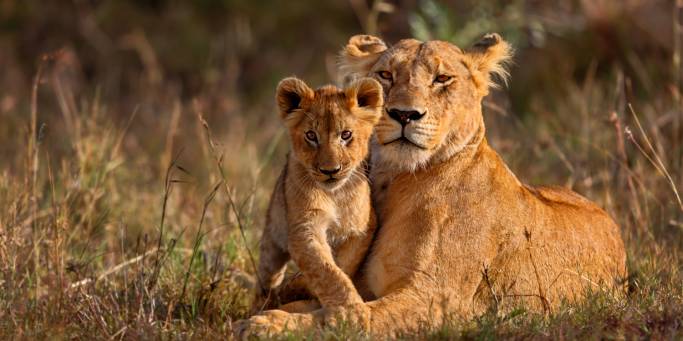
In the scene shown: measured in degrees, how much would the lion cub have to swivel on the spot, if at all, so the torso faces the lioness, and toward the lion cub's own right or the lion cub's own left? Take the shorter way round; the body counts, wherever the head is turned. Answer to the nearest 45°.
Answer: approximately 90° to the lion cub's own left

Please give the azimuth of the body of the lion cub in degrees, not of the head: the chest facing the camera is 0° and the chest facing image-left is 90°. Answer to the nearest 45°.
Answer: approximately 0°
